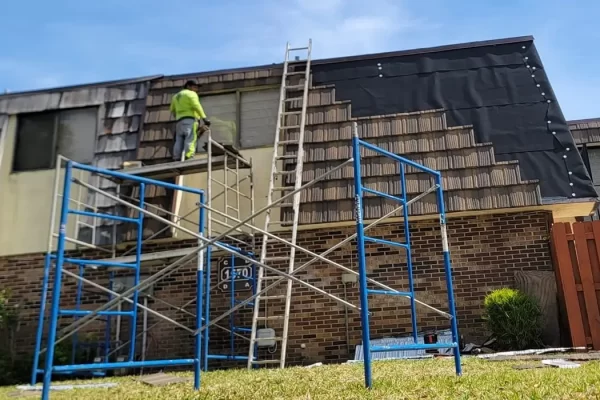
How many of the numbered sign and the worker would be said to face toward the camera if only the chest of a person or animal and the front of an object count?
1

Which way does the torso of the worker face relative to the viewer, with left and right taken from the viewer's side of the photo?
facing away from the viewer and to the right of the viewer

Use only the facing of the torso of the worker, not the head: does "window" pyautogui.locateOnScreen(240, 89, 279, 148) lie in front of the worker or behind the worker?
in front

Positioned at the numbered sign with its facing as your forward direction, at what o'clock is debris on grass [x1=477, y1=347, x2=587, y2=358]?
The debris on grass is roughly at 10 o'clock from the numbered sign.

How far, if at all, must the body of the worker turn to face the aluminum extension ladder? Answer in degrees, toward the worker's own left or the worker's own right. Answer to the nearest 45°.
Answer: approximately 45° to the worker's own right

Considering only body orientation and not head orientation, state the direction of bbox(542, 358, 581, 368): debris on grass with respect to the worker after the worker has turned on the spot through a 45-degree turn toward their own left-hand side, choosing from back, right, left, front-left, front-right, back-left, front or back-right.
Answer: back-right

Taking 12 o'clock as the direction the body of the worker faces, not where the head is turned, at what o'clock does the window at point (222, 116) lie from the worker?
The window is roughly at 12 o'clock from the worker.

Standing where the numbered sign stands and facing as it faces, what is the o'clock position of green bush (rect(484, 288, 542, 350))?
The green bush is roughly at 10 o'clock from the numbered sign.

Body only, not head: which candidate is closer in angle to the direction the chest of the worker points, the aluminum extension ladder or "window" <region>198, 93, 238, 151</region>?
the window

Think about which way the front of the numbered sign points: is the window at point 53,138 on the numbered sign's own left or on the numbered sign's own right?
on the numbered sign's own right
